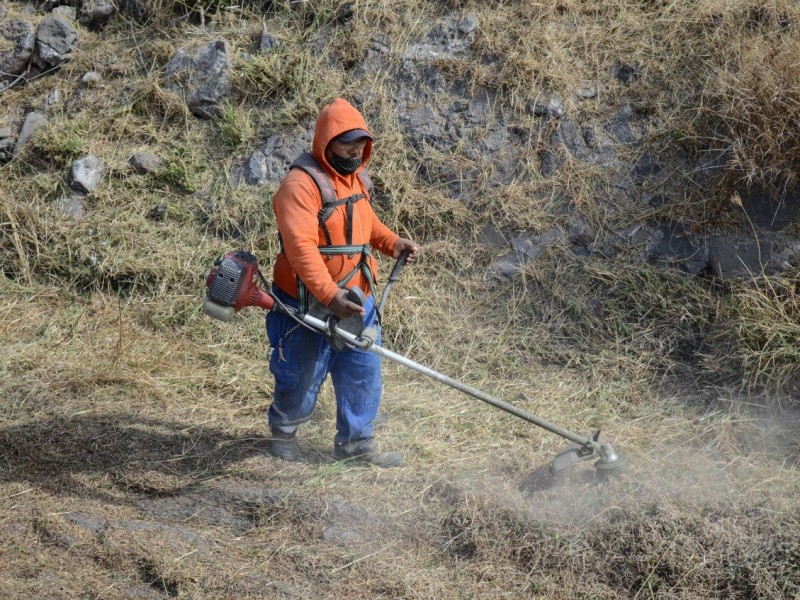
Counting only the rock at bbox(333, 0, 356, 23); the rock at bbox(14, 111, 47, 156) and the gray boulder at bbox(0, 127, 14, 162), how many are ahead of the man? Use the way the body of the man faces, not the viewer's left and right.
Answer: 0

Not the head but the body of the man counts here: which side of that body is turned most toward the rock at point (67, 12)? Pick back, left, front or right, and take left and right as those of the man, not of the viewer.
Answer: back

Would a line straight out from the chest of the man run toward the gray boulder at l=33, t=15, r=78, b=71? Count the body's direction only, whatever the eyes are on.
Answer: no

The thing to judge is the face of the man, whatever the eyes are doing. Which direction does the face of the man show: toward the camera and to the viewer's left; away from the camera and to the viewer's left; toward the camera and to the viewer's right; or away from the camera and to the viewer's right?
toward the camera and to the viewer's right

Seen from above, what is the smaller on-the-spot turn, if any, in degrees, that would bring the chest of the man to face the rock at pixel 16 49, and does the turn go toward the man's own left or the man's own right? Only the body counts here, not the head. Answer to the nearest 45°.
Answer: approximately 180°

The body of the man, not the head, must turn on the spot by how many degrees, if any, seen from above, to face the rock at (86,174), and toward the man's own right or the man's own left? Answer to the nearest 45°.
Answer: approximately 180°

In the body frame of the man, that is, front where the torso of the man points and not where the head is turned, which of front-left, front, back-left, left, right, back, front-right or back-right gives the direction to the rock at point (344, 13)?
back-left

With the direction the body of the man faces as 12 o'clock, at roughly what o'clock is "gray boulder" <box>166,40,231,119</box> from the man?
The gray boulder is roughly at 7 o'clock from the man.

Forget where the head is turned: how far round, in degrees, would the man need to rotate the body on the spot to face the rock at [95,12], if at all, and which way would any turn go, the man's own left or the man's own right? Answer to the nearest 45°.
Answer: approximately 180°

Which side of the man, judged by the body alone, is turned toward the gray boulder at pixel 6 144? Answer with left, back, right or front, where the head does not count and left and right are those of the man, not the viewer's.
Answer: back

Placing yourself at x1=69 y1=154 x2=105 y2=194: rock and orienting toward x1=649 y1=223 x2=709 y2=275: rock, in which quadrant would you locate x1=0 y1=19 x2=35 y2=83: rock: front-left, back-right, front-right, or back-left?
back-left

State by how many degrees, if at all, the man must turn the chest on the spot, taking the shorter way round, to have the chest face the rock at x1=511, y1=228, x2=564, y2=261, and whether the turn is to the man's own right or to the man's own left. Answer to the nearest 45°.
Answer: approximately 90° to the man's own left

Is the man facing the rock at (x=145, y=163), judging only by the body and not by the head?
no

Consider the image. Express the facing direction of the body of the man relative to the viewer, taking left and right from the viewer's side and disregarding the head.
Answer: facing the viewer and to the right of the viewer

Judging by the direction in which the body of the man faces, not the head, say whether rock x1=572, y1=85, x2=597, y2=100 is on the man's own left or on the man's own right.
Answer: on the man's own left

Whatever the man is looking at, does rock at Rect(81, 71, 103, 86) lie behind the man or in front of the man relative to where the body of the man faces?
behind

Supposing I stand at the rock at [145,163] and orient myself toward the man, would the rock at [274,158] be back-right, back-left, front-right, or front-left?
front-left
